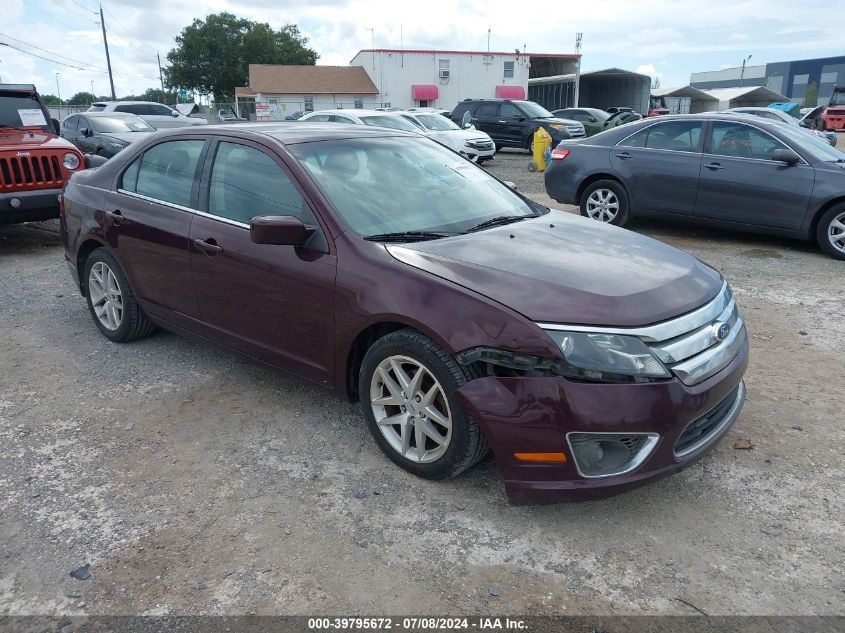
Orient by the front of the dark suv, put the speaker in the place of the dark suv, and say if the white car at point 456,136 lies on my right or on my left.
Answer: on my right

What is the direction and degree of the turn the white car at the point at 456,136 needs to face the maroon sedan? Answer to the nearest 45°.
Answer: approximately 45° to its right

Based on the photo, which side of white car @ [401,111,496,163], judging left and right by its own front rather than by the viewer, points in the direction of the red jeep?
right

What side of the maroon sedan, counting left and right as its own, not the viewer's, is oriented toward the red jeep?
back

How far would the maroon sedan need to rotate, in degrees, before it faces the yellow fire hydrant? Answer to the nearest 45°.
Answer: approximately 135° to its left

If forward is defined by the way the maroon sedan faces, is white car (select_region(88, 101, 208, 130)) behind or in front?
behind

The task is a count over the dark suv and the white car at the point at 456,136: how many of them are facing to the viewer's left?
0

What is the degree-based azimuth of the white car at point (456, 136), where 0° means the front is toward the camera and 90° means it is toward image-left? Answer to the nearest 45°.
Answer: approximately 315°

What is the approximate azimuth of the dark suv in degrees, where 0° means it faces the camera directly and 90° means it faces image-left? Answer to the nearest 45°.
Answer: approximately 315°
